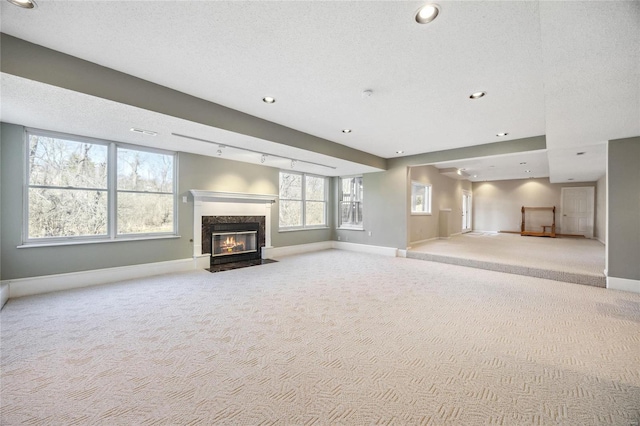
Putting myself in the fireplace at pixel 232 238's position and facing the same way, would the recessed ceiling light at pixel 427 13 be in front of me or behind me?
in front

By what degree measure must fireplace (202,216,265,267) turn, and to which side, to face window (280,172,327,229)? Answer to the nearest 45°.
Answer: approximately 90° to its left

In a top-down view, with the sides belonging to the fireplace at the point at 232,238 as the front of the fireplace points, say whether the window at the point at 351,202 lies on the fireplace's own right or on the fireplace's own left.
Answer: on the fireplace's own left

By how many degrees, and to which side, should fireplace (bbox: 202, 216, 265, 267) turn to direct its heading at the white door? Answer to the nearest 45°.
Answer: approximately 45° to its left

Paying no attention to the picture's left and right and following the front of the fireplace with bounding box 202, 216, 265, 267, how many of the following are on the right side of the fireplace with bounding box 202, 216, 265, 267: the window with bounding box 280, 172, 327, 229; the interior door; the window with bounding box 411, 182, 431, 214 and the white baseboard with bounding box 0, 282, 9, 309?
1

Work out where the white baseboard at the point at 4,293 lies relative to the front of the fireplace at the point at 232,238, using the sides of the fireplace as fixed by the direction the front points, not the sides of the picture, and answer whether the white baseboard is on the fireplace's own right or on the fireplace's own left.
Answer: on the fireplace's own right

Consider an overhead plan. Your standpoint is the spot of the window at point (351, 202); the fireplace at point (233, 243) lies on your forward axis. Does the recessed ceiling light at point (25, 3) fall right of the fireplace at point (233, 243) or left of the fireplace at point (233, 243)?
left

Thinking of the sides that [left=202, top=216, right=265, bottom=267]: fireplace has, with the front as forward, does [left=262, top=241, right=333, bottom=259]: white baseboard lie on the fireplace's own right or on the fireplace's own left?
on the fireplace's own left

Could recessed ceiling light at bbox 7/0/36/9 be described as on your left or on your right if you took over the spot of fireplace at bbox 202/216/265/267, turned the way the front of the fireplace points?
on your right

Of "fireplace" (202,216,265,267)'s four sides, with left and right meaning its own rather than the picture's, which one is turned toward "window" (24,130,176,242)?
right

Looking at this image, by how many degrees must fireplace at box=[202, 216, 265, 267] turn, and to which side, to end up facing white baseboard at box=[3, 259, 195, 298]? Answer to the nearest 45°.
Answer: approximately 90° to its right
